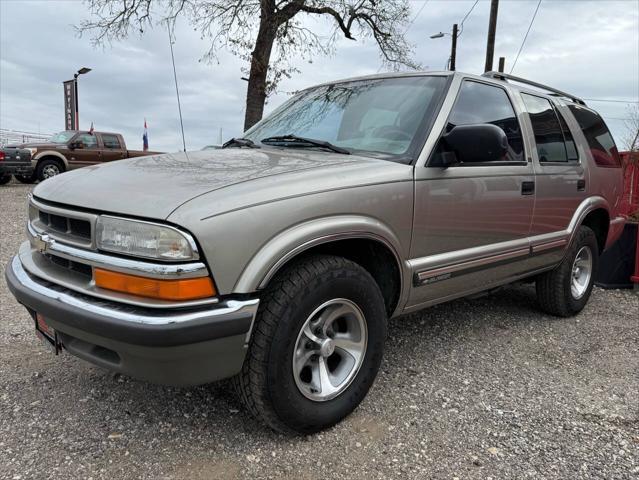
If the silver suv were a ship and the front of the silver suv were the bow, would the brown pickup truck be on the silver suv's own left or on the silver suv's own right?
on the silver suv's own right

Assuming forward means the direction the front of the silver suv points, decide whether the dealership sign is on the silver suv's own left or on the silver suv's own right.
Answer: on the silver suv's own right

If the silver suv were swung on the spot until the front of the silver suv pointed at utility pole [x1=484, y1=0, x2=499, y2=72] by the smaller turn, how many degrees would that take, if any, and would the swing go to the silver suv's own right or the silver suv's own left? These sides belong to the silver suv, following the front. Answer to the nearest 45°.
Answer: approximately 135° to the silver suv's own right

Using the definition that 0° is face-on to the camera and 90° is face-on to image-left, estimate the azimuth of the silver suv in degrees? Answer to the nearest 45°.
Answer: approximately 45°
